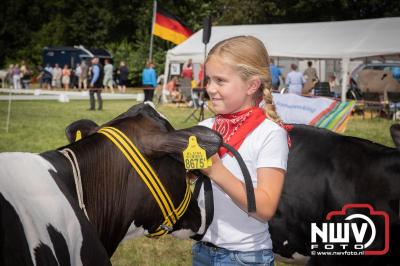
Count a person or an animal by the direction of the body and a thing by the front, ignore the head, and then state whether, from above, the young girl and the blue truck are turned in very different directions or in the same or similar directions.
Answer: very different directions

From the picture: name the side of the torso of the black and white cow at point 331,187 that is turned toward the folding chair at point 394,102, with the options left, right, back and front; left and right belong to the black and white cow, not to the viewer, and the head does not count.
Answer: left

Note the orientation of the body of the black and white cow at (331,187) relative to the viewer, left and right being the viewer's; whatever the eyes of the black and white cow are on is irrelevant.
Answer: facing to the right of the viewer

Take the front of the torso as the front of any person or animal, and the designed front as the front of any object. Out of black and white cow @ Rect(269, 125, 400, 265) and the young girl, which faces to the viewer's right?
the black and white cow

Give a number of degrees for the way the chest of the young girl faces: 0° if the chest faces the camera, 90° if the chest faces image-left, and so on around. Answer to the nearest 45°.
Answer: approximately 45°

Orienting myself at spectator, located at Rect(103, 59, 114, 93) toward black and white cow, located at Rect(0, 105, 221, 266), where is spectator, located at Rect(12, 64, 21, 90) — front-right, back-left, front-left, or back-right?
back-right

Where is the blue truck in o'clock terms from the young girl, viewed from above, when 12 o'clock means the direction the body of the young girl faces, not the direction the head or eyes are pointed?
The blue truck is roughly at 4 o'clock from the young girl.

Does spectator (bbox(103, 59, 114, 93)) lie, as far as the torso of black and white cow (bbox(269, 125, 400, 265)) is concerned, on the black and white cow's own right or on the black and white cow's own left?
on the black and white cow's own left
